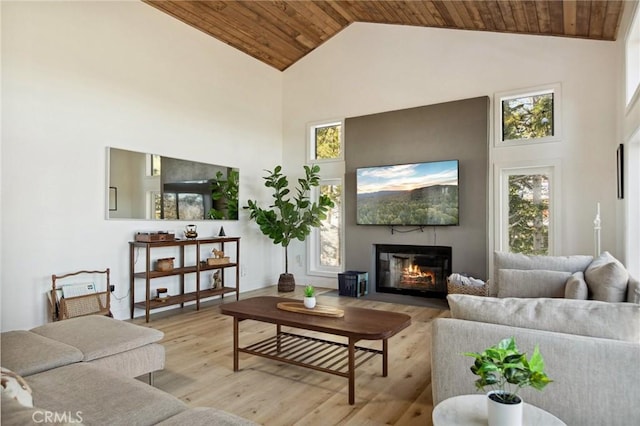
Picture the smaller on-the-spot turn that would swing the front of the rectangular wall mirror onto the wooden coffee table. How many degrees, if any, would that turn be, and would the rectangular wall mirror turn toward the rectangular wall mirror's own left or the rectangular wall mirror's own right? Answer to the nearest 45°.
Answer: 0° — it already faces it

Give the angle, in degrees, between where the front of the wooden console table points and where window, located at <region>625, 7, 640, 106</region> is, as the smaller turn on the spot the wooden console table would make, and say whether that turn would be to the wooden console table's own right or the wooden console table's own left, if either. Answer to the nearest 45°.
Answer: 0° — it already faces it

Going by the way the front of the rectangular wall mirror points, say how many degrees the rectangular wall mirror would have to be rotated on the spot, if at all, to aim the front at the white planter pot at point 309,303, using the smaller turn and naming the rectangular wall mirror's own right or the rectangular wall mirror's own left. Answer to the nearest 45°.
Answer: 0° — it already faces it

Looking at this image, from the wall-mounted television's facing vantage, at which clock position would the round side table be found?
The round side table is roughly at 12 o'clock from the wall-mounted television.

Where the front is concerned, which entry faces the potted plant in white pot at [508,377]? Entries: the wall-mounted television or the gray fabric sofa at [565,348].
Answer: the wall-mounted television

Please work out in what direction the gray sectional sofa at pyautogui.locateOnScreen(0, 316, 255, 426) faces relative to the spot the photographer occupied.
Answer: facing away from the viewer and to the right of the viewer

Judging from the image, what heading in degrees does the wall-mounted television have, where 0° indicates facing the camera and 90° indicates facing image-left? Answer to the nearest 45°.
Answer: approximately 0°

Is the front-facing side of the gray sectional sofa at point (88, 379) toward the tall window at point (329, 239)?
yes

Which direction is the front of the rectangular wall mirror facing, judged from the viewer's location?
facing the viewer and to the right of the viewer

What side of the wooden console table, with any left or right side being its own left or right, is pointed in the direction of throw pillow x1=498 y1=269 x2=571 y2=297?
front
